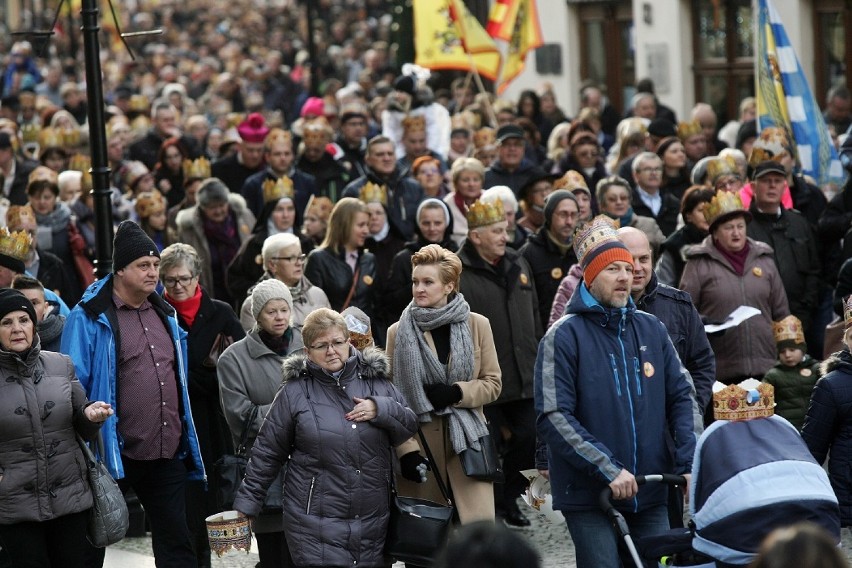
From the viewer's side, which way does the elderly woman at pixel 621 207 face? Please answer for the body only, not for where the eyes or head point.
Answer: toward the camera

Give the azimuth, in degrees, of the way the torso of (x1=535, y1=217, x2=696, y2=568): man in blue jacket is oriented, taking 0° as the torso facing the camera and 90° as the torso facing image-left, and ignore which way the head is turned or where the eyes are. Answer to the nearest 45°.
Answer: approximately 315°

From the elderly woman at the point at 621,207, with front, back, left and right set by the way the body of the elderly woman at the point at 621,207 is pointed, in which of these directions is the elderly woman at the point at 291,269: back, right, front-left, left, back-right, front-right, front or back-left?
front-right

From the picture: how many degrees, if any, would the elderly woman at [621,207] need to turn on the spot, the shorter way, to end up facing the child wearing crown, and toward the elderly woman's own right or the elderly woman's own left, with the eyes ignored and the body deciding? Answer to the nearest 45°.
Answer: approximately 45° to the elderly woman's own left

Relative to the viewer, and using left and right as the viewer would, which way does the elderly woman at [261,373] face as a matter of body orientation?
facing the viewer and to the right of the viewer

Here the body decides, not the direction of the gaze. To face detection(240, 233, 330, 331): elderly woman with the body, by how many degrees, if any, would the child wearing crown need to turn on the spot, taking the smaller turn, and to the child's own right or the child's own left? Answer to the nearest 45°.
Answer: approximately 90° to the child's own right

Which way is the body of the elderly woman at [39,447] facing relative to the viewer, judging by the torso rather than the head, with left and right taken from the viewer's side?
facing the viewer

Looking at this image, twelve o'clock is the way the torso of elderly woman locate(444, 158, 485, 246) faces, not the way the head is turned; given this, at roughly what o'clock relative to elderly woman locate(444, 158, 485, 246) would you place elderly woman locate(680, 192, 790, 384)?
elderly woman locate(680, 192, 790, 384) is roughly at 11 o'clock from elderly woman locate(444, 158, 485, 246).

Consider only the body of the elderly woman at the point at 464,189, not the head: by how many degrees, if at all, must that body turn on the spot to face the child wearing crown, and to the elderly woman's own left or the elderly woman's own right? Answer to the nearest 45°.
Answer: approximately 45° to the elderly woman's own left

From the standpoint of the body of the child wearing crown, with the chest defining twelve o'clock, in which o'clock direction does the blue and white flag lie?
The blue and white flag is roughly at 6 o'clock from the child wearing crown.

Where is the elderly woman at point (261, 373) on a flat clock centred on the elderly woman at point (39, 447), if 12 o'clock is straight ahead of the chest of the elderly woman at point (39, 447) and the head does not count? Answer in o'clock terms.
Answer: the elderly woman at point (261, 373) is roughly at 8 o'clock from the elderly woman at point (39, 447).

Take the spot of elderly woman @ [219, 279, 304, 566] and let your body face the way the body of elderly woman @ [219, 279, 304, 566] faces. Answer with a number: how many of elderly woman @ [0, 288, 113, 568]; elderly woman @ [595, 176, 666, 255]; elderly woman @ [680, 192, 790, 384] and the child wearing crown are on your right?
1

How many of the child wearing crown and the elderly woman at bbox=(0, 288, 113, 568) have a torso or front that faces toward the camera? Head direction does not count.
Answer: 2

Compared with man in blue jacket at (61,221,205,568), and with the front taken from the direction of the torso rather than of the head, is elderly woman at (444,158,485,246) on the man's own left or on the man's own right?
on the man's own left

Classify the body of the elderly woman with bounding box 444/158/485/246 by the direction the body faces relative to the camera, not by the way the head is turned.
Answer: toward the camera
